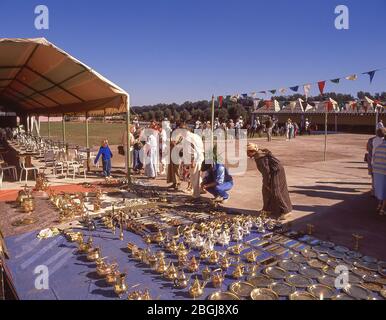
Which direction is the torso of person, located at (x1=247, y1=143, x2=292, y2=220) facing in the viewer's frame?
to the viewer's left

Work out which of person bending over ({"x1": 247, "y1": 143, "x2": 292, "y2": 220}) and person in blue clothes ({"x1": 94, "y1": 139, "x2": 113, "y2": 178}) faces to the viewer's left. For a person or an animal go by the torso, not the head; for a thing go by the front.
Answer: person bending over ({"x1": 247, "y1": 143, "x2": 292, "y2": 220})

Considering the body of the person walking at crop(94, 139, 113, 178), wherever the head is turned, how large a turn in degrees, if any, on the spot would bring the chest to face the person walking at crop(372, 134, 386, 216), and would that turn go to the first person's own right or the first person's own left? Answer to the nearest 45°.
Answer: approximately 45° to the first person's own left

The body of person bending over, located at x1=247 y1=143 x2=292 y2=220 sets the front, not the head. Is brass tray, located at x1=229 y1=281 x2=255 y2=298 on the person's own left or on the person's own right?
on the person's own left

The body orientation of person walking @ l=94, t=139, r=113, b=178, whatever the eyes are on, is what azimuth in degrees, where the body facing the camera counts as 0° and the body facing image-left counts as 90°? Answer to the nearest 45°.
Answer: approximately 0°

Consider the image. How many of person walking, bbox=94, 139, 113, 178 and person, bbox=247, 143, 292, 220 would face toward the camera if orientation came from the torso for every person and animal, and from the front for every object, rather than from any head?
1

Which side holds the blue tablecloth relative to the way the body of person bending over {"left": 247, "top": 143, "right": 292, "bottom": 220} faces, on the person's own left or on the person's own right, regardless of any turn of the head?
on the person's own left

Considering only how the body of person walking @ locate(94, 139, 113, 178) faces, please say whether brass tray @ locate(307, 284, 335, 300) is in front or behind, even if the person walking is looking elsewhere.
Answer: in front

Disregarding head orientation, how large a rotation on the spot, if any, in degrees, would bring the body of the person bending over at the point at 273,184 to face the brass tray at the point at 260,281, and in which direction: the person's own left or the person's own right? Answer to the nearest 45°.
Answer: approximately 90° to the person's own left

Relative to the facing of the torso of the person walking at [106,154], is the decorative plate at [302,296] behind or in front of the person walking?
in front

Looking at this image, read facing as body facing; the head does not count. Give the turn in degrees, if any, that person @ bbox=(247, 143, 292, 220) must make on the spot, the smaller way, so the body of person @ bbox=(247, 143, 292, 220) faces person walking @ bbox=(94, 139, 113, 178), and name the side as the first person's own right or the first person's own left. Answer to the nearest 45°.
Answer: approximately 45° to the first person's own right

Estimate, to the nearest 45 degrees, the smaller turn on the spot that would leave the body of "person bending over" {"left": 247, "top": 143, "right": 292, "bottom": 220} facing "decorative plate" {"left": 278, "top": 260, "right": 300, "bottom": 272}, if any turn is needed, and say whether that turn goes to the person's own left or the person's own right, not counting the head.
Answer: approximately 90° to the person's own left
